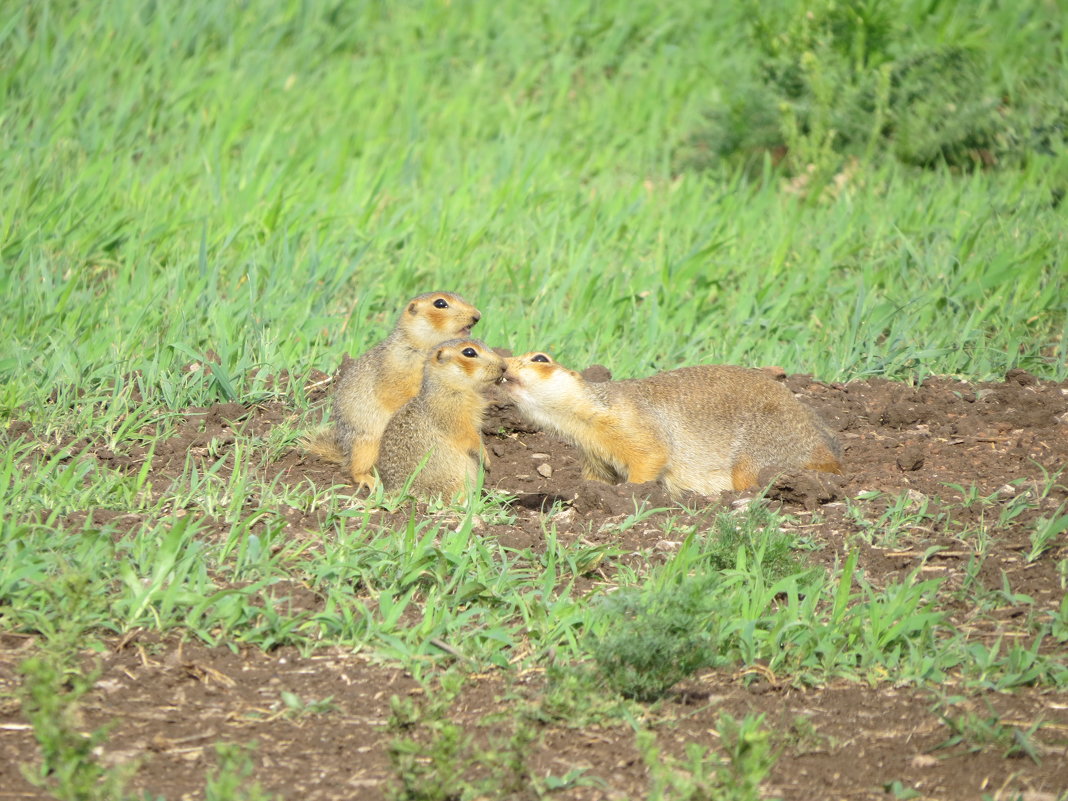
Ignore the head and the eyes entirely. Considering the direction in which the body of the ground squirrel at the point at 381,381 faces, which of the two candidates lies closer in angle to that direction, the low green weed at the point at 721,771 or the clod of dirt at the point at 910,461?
the clod of dirt

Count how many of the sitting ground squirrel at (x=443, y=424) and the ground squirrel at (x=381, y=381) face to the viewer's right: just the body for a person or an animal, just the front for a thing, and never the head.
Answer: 2

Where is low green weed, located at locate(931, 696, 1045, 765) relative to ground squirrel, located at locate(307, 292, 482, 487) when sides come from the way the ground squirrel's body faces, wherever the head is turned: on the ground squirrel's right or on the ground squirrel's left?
on the ground squirrel's right

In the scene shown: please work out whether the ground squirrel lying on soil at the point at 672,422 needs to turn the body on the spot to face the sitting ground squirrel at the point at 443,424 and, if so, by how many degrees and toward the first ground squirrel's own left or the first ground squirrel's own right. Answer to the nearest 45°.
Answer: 0° — it already faces it

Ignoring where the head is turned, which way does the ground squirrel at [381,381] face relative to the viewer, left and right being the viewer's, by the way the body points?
facing to the right of the viewer

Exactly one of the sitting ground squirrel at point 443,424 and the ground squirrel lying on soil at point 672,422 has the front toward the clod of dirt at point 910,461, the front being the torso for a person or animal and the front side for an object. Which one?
the sitting ground squirrel

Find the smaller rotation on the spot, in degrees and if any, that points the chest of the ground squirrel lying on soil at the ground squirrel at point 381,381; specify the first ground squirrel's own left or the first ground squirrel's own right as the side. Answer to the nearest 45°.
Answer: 0° — it already faces it

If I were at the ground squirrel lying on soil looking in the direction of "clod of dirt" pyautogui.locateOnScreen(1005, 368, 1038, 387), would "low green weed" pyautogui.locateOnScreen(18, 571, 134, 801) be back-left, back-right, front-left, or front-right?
back-right

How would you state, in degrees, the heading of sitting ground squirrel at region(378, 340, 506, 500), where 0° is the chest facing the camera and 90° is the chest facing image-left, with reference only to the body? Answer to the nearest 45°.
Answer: approximately 270°

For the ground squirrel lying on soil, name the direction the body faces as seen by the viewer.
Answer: to the viewer's left

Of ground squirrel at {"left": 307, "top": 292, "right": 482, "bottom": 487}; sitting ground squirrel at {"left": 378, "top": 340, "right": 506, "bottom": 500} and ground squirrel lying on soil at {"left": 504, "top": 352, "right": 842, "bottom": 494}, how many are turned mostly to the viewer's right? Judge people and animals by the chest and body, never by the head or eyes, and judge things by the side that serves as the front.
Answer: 2

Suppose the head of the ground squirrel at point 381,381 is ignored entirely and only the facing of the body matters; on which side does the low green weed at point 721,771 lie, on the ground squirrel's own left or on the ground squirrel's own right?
on the ground squirrel's own right

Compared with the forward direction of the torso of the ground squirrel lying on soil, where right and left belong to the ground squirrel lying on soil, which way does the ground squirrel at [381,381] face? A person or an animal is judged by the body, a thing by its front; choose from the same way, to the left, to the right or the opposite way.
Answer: the opposite way

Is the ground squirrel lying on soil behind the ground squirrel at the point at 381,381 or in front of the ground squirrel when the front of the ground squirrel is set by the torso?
in front

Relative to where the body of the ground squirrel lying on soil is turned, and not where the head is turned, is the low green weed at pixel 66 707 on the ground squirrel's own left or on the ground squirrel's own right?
on the ground squirrel's own left

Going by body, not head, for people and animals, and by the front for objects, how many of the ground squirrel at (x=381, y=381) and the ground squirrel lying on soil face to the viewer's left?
1

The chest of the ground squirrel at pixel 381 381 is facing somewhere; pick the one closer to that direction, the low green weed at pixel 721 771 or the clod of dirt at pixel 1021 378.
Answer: the clod of dirt

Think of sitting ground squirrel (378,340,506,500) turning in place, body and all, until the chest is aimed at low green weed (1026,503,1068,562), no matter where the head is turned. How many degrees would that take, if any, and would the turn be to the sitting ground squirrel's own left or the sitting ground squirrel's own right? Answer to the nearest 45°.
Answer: approximately 45° to the sitting ground squirrel's own right
